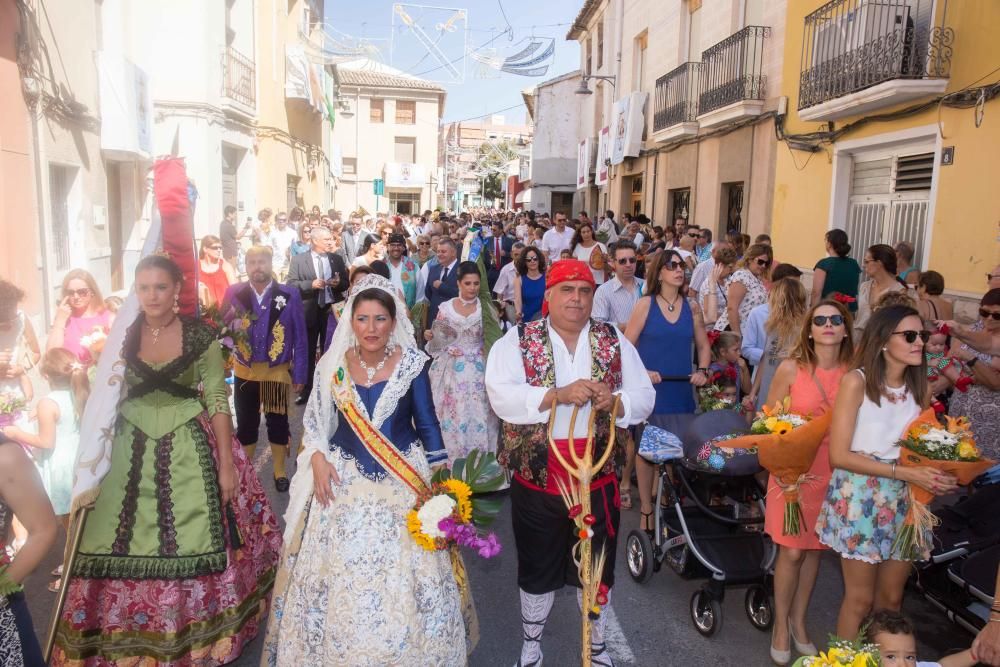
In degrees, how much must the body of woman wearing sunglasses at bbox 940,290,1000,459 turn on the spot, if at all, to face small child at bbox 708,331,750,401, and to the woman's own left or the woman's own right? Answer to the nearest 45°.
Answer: approximately 45° to the woman's own right

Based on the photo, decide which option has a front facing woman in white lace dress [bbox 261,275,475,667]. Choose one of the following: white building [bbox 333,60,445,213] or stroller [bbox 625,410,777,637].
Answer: the white building

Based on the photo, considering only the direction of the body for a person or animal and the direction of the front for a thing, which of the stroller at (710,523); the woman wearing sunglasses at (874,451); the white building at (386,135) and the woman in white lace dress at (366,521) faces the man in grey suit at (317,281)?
the white building

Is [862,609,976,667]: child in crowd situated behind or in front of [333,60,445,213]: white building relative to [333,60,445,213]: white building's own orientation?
in front

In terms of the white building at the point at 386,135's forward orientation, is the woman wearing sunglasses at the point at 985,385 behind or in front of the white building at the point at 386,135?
in front

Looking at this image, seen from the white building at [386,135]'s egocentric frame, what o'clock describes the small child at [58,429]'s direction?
The small child is roughly at 12 o'clock from the white building.

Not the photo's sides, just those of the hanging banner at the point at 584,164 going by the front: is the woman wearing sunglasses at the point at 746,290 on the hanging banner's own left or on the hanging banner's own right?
on the hanging banner's own left

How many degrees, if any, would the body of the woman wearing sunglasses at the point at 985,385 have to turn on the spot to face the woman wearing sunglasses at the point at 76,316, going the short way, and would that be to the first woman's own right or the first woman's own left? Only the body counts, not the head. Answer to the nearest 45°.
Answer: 0° — they already face them

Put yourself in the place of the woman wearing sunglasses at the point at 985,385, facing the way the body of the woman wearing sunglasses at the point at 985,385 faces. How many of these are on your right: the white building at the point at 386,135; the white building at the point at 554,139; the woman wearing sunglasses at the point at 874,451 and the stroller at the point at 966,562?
2

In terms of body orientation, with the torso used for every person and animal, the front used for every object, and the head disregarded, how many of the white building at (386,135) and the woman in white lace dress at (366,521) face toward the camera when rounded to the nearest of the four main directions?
2
